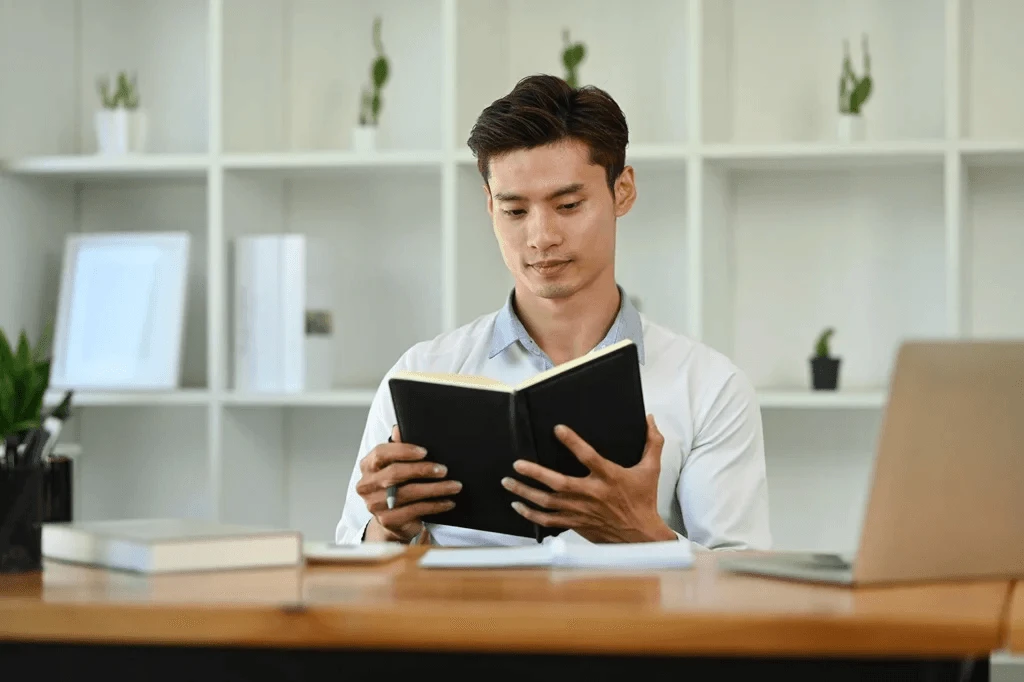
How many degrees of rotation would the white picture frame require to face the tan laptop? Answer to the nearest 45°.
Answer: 0° — it already faces it

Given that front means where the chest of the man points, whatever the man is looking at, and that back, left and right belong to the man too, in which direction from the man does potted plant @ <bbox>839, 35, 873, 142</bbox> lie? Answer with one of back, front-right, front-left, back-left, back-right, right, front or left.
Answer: back-left

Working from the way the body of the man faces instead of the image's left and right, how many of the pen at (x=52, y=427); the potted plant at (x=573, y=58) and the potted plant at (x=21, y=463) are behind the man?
1

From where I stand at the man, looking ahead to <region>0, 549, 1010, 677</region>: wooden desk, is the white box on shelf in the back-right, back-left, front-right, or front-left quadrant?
back-right

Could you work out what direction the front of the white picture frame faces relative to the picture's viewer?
facing the viewer

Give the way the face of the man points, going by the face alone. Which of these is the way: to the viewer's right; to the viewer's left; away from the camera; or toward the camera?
toward the camera

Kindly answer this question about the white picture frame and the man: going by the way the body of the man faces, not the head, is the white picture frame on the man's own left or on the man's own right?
on the man's own right

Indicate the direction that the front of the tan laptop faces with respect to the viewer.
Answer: facing away from the viewer and to the left of the viewer

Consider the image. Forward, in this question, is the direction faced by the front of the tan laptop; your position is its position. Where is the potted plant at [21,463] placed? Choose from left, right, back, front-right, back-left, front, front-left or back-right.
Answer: front-left

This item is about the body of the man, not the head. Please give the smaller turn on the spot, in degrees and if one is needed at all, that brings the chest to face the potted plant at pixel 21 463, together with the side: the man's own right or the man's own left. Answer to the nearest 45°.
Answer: approximately 45° to the man's own right

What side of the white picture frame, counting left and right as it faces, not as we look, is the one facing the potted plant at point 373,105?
left

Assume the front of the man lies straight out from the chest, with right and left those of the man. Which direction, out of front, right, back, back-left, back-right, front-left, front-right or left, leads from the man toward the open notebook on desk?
front

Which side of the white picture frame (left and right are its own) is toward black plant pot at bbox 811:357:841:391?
left

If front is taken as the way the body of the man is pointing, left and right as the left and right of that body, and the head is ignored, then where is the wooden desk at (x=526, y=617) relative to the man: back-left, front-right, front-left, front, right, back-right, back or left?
front

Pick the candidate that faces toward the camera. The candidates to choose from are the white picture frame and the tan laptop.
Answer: the white picture frame

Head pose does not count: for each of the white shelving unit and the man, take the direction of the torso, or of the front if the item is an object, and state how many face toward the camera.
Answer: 2

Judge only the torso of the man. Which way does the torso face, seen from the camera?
toward the camera

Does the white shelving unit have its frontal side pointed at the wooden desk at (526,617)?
yes

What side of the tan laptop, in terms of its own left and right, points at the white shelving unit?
front

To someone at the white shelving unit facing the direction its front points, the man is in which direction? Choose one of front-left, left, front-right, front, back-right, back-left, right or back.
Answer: front

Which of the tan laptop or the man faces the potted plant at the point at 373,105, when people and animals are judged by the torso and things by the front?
the tan laptop
